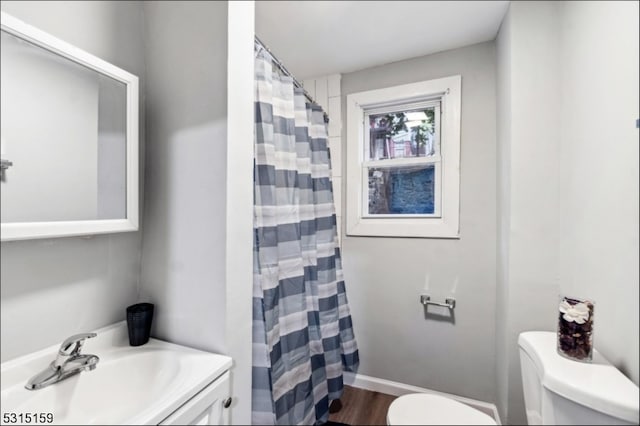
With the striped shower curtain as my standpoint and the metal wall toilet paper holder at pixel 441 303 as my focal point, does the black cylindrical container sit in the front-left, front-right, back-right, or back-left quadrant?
back-right

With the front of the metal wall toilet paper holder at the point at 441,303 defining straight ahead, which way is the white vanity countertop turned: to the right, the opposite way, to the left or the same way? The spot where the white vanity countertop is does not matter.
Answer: to the left

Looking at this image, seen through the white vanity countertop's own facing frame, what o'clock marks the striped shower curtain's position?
The striped shower curtain is roughly at 10 o'clock from the white vanity countertop.

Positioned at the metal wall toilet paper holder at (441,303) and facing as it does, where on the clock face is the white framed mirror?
The white framed mirror is roughly at 1 o'clock from the metal wall toilet paper holder.

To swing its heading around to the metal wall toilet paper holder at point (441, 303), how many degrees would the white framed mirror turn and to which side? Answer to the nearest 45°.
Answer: approximately 45° to its left

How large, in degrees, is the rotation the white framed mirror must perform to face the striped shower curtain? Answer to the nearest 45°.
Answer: approximately 45° to its left

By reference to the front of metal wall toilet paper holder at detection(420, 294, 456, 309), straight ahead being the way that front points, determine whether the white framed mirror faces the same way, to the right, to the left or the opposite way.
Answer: to the left

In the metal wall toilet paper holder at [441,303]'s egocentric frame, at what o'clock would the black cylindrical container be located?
The black cylindrical container is roughly at 1 o'clock from the metal wall toilet paper holder.

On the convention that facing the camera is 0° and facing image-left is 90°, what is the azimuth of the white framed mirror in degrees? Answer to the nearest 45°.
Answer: approximately 315°
